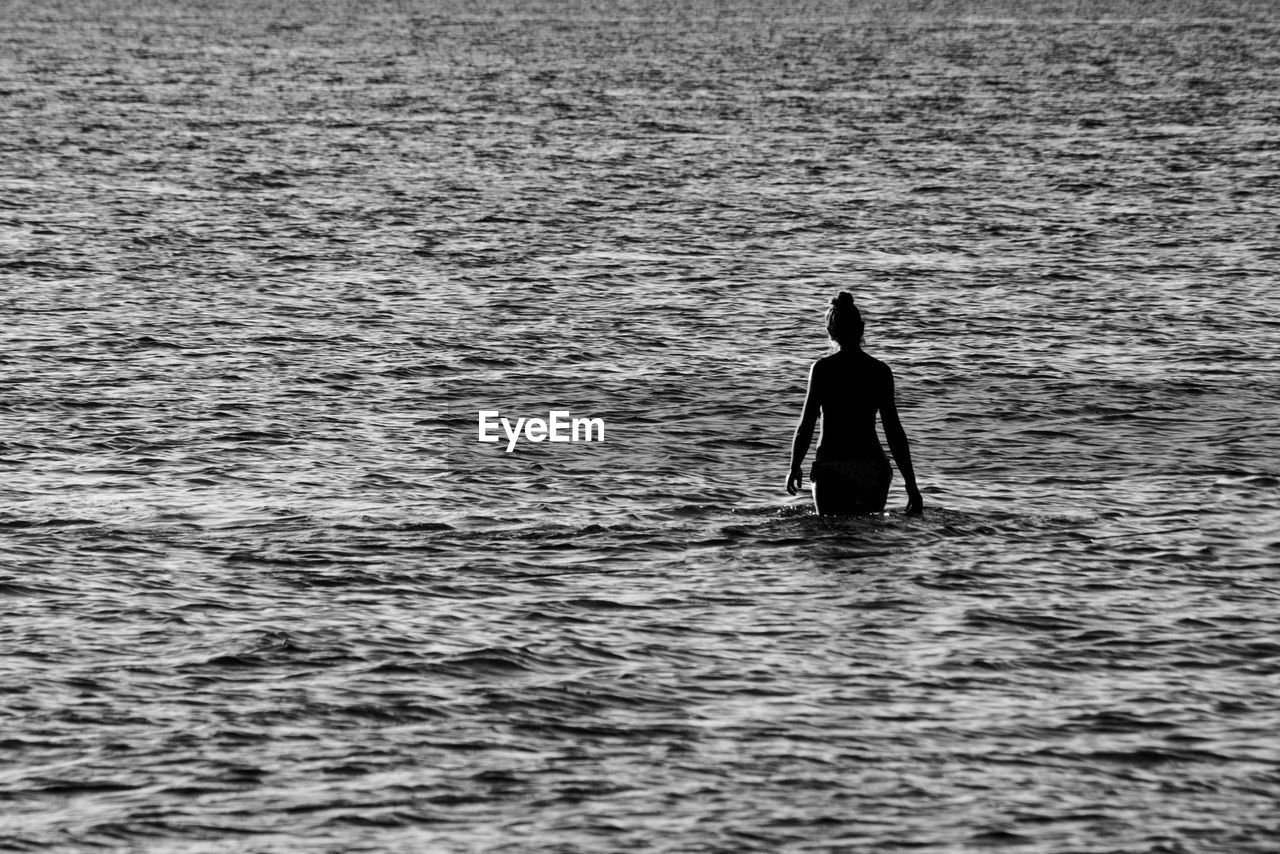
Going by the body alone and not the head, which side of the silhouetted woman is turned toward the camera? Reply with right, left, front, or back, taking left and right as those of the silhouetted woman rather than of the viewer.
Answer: back

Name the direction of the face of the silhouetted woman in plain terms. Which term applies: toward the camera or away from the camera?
away from the camera
